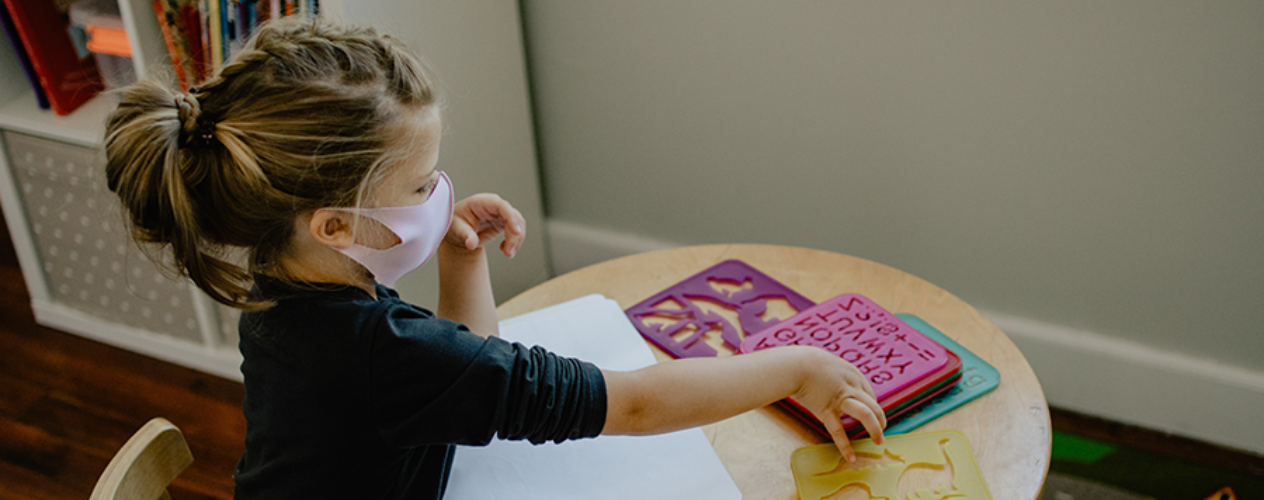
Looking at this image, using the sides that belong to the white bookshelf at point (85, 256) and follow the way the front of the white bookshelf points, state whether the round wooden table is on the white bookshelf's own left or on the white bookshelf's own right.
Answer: on the white bookshelf's own left

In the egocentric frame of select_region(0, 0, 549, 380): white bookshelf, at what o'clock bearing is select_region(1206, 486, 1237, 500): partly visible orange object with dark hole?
The partly visible orange object with dark hole is roughly at 9 o'clock from the white bookshelf.

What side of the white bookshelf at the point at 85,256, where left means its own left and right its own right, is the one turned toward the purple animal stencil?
left

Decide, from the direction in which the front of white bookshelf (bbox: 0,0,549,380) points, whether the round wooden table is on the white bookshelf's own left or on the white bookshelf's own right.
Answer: on the white bookshelf's own left

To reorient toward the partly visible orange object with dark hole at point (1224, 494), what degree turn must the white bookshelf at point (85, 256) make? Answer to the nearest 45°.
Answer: approximately 90° to its left

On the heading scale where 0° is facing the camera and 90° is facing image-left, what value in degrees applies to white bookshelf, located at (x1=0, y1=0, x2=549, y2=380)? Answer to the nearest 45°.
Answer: approximately 45°

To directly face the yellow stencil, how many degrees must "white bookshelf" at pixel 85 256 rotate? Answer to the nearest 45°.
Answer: approximately 45° to its left
